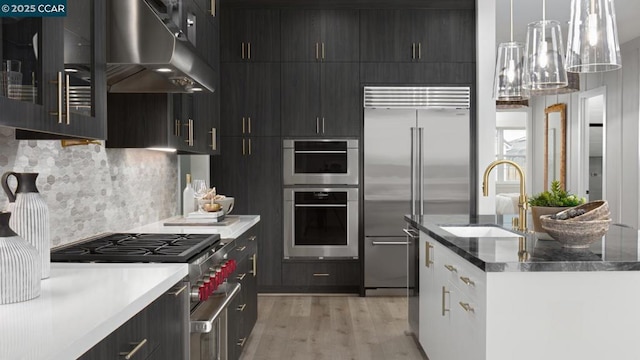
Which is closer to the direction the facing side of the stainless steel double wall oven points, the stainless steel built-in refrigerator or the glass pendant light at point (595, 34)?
the glass pendant light

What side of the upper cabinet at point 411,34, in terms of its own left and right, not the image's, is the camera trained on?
front

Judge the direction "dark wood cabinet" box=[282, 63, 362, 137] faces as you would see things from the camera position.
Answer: facing the viewer

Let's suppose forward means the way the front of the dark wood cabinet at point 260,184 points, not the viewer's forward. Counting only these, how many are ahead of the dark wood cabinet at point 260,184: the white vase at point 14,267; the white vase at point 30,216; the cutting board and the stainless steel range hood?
4

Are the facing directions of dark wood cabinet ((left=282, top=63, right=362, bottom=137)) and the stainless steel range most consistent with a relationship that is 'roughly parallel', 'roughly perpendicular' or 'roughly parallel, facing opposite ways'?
roughly perpendicular

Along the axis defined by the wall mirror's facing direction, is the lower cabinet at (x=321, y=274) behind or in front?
in front

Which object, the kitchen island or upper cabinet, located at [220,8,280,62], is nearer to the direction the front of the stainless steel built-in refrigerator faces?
the kitchen island

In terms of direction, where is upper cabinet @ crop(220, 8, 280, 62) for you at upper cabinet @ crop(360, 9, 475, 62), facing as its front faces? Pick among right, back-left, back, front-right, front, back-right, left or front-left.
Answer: right

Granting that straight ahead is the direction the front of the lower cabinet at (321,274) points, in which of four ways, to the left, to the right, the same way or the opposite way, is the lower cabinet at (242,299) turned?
to the left

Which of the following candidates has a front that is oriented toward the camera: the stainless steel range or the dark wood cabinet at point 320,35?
the dark wood cabinet

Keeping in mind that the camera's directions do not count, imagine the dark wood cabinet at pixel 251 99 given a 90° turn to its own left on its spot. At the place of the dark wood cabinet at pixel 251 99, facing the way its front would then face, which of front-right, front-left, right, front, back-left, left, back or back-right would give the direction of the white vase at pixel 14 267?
right

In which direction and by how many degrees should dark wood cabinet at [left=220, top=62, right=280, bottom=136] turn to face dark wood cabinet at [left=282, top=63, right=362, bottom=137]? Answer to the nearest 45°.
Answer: approximately 90° to its left

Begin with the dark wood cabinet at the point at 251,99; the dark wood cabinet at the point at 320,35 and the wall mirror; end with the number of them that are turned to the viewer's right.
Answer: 0

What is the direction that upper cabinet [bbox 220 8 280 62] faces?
toward the camera

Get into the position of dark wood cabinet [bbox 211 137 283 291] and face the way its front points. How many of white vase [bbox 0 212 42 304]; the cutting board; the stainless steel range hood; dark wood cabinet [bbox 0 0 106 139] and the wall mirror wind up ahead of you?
4

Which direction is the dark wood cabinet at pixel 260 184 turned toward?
toward the camera

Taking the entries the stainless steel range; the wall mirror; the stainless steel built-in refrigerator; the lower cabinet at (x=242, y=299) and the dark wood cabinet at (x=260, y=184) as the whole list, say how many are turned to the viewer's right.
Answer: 2

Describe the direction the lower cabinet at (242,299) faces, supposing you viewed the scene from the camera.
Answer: facing to the right of the viewer
